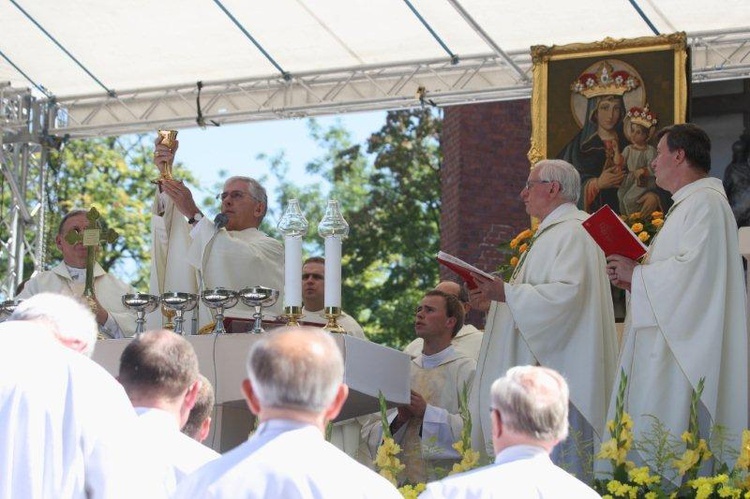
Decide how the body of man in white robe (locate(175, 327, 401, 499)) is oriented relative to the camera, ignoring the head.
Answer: away from the camera

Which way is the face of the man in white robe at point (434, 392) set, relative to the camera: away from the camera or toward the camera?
toward the camera

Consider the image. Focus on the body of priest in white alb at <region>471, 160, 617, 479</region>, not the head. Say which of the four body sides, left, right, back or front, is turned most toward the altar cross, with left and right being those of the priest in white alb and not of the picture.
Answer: front

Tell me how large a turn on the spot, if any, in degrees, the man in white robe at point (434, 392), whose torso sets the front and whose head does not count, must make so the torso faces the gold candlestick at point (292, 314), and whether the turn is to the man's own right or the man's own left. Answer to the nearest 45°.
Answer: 0° — they already face it

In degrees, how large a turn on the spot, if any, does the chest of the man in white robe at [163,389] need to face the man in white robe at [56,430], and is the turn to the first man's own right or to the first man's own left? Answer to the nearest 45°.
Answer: approximately 90° to the first man's own left

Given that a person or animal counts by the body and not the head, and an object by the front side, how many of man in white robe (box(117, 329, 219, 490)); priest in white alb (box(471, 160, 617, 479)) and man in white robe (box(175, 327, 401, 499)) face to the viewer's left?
1

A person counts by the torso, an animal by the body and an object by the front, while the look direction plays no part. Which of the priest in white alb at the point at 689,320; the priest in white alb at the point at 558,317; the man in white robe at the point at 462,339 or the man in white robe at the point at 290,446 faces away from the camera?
the man in white robe at the point at 290,446

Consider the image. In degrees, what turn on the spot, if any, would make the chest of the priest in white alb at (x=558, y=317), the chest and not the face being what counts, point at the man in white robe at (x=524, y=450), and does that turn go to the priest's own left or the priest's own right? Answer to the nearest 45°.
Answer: approximately 90° to the priest's own left

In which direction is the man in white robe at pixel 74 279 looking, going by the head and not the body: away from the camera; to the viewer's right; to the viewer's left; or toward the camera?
toward the camera

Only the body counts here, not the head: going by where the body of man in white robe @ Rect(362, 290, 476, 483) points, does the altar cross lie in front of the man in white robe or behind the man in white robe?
in front

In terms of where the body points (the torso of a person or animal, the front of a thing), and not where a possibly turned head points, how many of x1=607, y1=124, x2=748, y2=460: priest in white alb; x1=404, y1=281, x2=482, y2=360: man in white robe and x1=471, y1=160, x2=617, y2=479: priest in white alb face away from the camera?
0

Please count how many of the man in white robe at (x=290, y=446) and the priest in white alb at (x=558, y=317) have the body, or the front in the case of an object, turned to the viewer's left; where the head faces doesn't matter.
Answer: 1

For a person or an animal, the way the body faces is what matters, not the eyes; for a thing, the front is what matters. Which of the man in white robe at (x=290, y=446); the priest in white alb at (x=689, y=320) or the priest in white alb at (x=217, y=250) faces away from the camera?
the man in white robe

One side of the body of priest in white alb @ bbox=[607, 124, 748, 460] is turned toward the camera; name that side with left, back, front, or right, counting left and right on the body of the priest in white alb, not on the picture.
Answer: left

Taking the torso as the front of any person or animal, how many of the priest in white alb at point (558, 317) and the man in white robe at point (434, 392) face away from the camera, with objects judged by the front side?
0

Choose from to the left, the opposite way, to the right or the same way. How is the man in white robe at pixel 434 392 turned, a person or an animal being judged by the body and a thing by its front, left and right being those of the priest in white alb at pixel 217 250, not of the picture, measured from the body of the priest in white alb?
the same way

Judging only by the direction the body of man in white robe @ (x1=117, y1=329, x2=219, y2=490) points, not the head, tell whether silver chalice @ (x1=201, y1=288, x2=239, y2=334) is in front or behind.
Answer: in front

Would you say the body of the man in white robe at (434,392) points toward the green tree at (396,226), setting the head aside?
no
